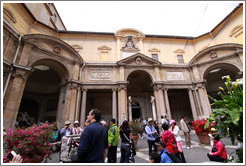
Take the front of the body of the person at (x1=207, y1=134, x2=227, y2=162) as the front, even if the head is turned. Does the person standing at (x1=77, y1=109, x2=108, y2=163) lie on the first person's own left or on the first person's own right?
on the first person's own left

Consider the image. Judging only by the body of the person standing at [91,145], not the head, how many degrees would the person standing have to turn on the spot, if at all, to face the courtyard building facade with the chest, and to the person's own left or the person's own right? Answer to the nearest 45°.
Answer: approximately 45° to the person's own right

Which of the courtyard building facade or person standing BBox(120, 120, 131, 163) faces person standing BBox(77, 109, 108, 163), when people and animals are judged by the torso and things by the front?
the courtyard building facade

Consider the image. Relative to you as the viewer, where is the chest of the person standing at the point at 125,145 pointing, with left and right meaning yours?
facing away from the viewer

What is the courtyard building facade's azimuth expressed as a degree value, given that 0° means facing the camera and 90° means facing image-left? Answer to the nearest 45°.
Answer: approximately 0°

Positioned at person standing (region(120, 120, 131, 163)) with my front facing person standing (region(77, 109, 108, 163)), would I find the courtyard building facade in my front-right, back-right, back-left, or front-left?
back-right

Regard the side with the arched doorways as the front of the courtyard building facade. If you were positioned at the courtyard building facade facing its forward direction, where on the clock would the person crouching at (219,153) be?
The person crouching is roughly at 11 o'clock from the courtyard building facade.
